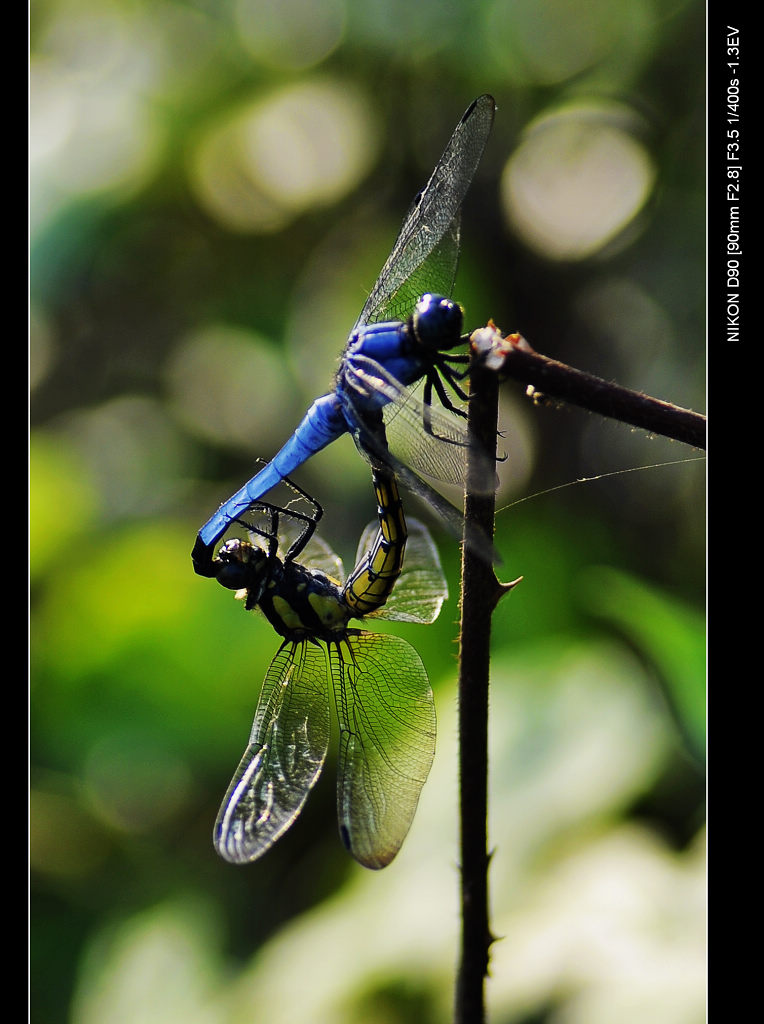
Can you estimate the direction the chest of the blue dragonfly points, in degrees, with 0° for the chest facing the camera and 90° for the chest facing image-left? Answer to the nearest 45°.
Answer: approximately 270°
